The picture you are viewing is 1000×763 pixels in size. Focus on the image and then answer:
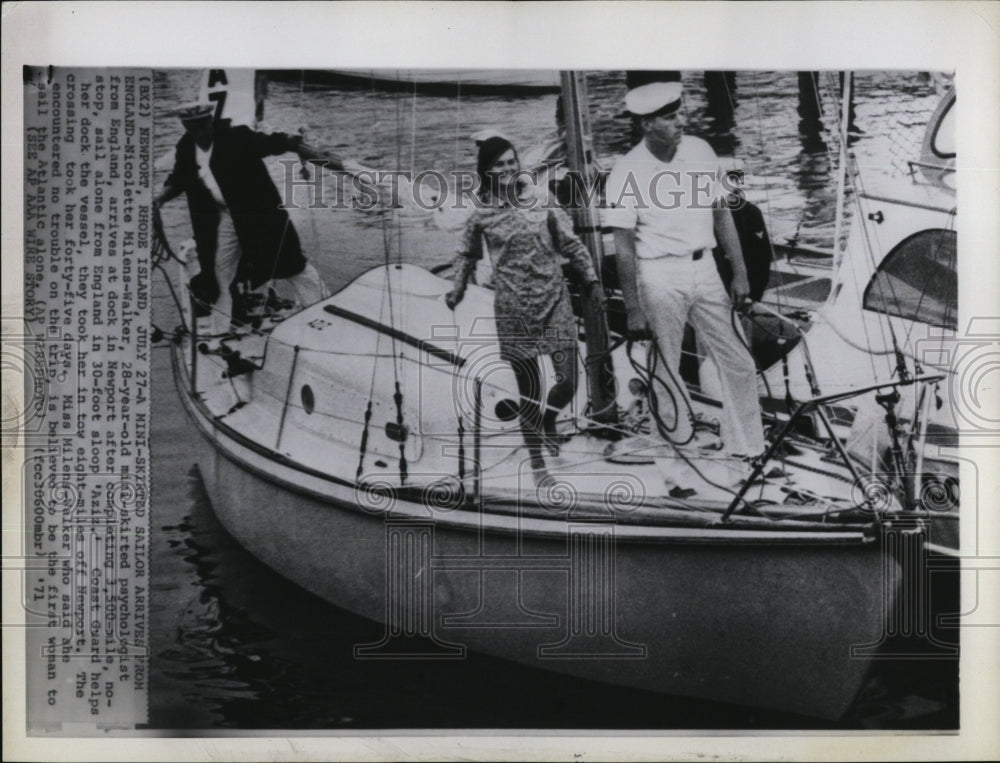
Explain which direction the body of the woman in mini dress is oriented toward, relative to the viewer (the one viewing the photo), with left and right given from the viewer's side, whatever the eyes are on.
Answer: facing the viewer

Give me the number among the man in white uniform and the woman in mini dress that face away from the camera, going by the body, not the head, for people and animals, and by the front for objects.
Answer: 0

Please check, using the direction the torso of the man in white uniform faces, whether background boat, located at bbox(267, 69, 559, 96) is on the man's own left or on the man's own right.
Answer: on the man's own right
